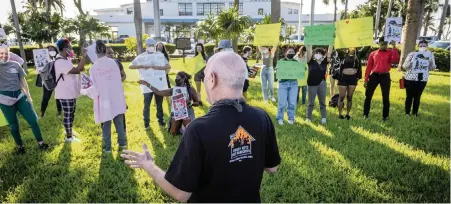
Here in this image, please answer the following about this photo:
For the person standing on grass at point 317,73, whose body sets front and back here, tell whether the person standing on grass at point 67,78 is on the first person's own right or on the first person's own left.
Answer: on the first person's own right

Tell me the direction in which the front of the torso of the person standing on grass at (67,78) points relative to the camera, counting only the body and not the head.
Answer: to the viewer's right

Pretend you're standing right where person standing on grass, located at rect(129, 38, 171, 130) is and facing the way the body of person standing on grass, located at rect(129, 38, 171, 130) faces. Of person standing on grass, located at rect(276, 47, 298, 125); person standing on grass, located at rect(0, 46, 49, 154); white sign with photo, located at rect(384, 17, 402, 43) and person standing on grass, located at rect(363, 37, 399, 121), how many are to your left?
3

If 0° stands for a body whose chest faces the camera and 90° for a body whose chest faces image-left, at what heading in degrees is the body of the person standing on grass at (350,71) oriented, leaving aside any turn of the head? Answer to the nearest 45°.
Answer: approximately 0°

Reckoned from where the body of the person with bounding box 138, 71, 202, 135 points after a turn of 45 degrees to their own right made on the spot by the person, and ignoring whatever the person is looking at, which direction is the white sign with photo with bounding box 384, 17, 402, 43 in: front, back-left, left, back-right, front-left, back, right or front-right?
back

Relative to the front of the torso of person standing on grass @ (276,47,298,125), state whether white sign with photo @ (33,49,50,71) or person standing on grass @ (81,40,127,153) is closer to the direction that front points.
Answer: the person standing on grass

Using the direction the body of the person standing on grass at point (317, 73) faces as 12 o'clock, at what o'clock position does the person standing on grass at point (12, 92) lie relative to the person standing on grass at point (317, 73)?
the person standing on grass at point (12, 92) is roughly at 2 o'clock from the person standing on grass at point (317, 73).
